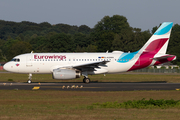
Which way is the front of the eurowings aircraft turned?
to the viewer's left
